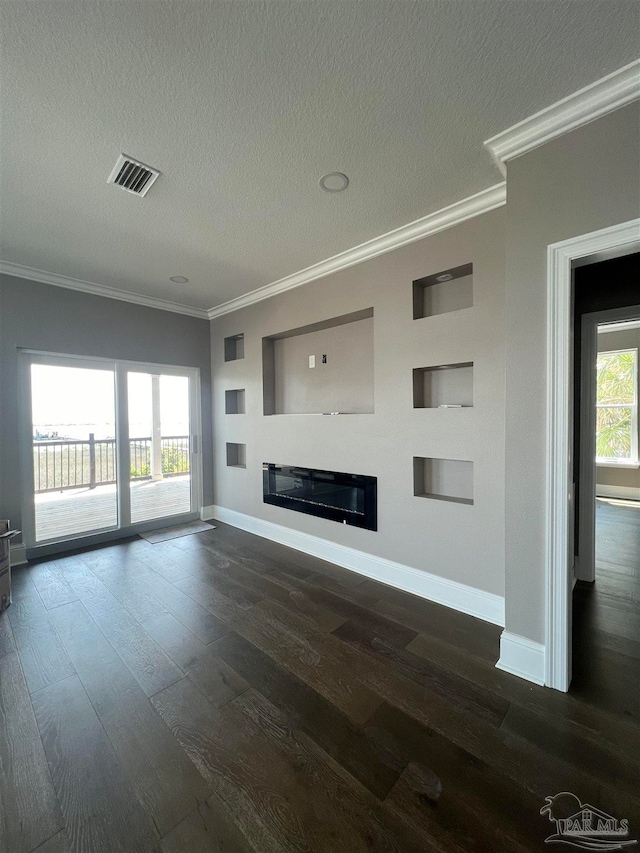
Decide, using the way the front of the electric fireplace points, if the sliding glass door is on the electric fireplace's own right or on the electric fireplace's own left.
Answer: on the electric fireplace's own right

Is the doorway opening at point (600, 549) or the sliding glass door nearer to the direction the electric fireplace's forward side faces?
the sliding glass door

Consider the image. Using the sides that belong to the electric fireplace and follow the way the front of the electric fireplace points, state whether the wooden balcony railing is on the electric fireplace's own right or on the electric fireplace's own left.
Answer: on the electric fireplace's own right

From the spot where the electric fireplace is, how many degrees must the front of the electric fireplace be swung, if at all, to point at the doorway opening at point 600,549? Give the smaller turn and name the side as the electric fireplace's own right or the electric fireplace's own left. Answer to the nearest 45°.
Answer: approximately 135° to the electric fireplace's own left
